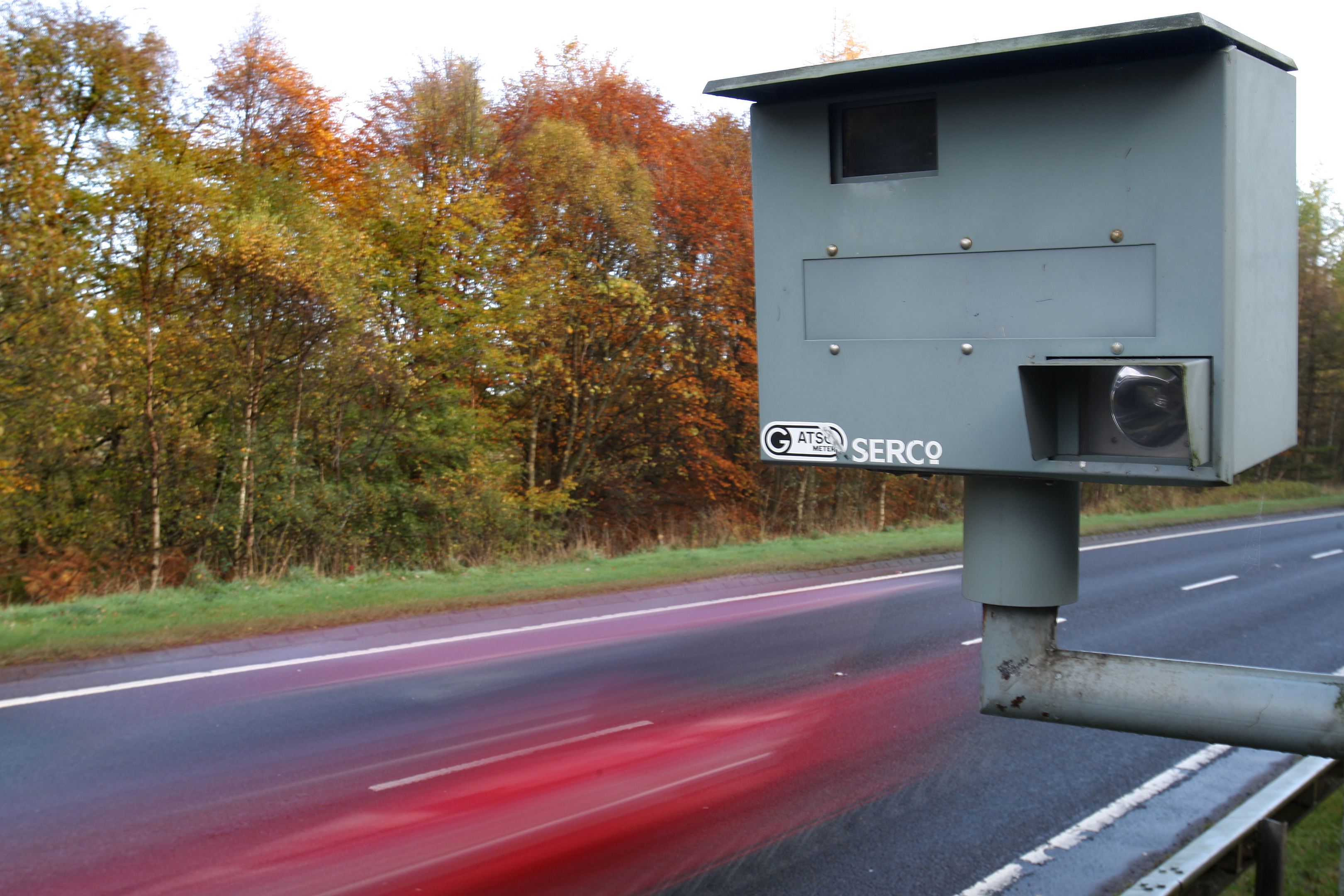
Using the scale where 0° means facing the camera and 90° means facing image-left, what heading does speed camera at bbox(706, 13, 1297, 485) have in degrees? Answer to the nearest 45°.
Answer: approximately 45°
